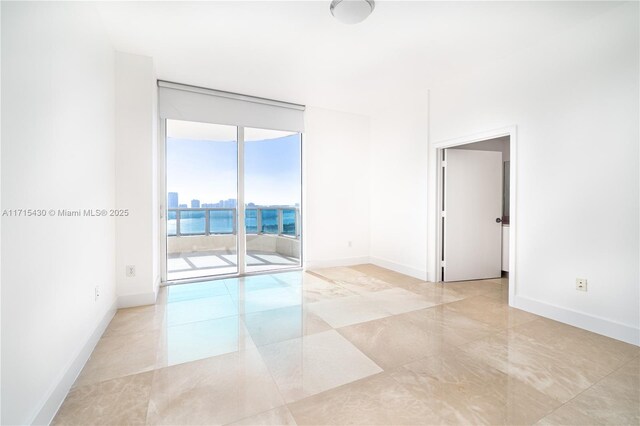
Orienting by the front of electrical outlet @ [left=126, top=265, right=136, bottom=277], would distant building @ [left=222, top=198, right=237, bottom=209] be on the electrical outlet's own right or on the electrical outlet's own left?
on the electrical outlet's own left

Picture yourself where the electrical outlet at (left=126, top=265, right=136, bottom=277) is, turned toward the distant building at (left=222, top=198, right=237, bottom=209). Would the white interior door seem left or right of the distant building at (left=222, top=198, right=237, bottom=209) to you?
right

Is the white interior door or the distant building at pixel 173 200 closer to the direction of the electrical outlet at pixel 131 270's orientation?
the white interior door

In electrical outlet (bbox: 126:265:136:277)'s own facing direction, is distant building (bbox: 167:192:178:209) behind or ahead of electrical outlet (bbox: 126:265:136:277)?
behind

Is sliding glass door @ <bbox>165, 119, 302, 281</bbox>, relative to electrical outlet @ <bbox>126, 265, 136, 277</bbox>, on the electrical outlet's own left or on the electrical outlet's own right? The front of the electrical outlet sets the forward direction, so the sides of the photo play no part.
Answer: on the electrical outlet's own left
